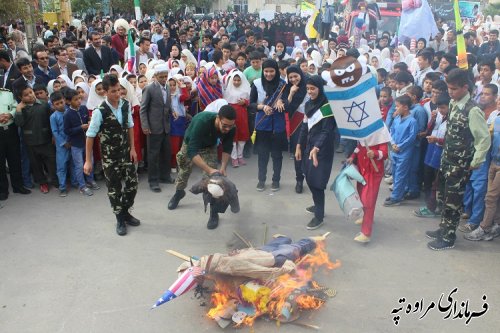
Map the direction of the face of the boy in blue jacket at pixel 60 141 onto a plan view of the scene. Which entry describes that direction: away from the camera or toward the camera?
toward the camera

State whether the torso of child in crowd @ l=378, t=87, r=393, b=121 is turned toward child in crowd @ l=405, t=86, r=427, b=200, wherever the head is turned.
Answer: no

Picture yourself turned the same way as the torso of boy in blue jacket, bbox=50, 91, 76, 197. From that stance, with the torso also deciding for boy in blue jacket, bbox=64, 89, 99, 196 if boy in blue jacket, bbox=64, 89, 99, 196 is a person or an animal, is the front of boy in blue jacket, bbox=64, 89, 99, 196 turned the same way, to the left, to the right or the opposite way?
the same way

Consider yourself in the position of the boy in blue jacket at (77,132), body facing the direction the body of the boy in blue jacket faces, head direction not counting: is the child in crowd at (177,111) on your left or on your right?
on your left

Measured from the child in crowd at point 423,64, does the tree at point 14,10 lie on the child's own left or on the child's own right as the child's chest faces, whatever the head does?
on the child's own right

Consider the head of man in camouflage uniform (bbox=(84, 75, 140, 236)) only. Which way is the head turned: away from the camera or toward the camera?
toward the camera

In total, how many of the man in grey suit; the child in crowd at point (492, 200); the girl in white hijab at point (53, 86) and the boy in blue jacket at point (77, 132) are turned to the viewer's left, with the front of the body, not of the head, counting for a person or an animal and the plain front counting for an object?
1

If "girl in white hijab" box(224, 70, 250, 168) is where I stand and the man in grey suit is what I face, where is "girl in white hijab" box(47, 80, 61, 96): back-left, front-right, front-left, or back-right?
front-right

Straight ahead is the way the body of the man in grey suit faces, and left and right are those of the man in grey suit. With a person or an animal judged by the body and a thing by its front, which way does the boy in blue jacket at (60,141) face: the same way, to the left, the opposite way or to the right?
the same way

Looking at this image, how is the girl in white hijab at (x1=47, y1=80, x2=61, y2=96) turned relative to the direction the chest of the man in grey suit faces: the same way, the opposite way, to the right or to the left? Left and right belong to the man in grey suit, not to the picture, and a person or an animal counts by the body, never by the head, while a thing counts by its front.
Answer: the same way

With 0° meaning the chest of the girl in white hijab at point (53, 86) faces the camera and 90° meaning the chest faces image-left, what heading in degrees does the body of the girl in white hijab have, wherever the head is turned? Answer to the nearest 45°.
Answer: approximately 315°

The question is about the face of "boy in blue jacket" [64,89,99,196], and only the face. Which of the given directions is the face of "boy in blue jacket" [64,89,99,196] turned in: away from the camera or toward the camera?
toward the camera

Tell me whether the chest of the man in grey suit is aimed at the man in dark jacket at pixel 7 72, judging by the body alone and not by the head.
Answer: no

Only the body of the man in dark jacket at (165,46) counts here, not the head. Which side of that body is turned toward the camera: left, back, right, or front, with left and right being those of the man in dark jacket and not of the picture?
front

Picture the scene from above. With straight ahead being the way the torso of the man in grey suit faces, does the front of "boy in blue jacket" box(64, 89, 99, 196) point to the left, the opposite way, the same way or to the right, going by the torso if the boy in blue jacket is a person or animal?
the same way
